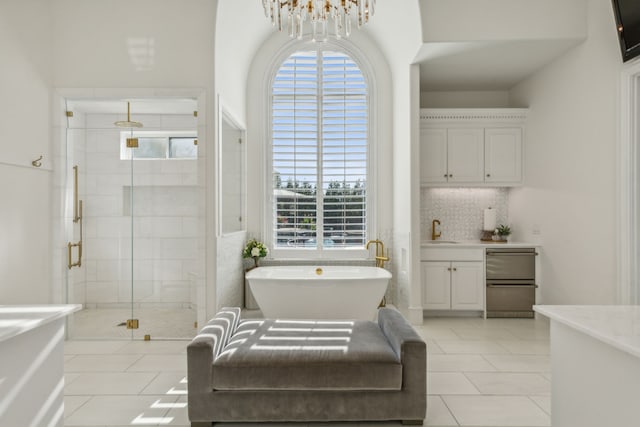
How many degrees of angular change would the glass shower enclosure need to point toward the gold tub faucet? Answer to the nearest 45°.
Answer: approximately 90° to its left

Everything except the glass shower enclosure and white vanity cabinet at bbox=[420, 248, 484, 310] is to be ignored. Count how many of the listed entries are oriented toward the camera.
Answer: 2

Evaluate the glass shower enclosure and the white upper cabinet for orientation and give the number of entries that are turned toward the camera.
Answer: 2

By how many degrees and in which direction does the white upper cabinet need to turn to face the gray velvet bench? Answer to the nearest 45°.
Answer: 0° — it already faces it

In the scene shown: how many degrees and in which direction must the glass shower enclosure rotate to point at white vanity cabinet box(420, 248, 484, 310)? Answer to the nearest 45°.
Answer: approximately 90° to its left

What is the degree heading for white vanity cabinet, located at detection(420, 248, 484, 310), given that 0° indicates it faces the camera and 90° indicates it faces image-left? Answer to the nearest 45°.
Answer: approximately 0°

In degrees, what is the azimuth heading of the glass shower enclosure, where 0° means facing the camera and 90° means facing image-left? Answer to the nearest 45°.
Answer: approximately 0°

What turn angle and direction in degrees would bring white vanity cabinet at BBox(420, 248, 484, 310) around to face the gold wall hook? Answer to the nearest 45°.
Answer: approximately 45° to its right
